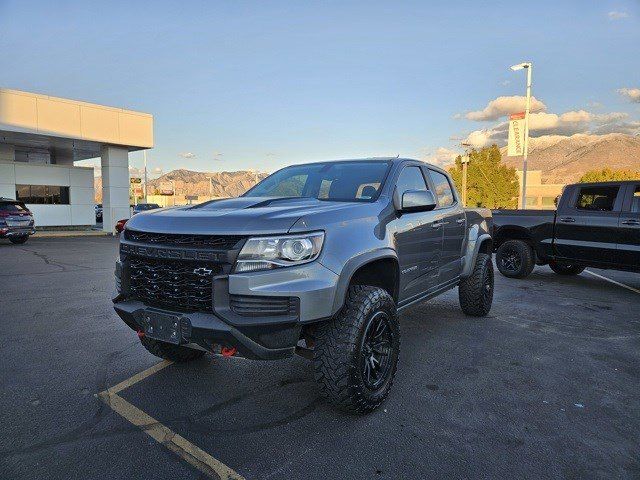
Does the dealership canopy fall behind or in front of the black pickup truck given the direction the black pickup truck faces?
behind

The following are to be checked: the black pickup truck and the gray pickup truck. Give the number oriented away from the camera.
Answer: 0

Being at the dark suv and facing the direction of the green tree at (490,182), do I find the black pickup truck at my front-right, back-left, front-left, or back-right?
front-right

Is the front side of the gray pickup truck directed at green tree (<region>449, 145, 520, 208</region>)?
no

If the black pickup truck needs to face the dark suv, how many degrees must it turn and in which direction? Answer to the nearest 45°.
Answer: approximately 135° to its right

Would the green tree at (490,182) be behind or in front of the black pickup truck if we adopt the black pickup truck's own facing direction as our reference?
behind

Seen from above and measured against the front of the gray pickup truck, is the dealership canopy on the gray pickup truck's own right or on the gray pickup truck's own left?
on the gray pickup truck's own right

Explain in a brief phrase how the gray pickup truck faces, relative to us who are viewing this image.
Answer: facing the viewer and to the left of the viewer

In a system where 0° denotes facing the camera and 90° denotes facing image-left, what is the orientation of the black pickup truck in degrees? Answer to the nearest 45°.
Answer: approximately 315°

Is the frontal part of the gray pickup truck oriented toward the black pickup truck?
no

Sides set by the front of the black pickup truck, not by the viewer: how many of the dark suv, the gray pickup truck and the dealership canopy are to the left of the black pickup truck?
0
